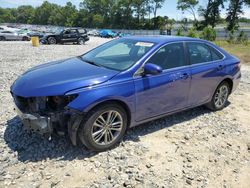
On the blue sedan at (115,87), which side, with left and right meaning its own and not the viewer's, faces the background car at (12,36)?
right

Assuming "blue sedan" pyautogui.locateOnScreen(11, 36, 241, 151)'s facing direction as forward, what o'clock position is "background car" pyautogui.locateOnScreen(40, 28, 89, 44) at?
The background car is roughly at 4 o'clock from the blue sedan.

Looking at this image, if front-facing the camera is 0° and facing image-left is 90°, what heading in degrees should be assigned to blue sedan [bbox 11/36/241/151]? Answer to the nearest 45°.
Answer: approximately 45°

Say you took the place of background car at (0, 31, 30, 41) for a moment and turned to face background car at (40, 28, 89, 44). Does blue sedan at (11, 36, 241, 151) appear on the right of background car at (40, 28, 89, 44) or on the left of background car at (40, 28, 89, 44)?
right
